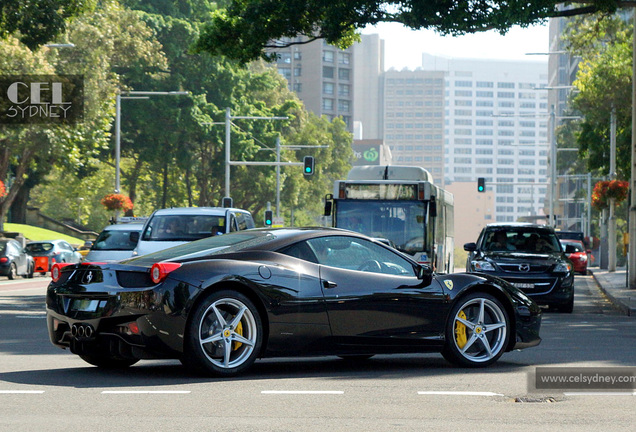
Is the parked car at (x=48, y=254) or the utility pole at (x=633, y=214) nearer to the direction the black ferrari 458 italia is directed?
the utility pole

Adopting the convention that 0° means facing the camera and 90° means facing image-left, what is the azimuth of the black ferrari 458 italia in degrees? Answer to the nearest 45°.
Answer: approximately 225°

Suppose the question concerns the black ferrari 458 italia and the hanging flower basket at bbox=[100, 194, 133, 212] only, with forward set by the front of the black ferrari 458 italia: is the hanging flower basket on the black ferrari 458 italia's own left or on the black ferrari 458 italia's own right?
on the black ferrari 458 italia's own left

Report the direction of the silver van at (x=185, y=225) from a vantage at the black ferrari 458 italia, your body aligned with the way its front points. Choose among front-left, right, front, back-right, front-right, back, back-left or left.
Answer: front-left

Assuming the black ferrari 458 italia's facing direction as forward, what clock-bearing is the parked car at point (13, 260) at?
The parked car is roughly at 10 o'clock from the black ferrari 458 italia.

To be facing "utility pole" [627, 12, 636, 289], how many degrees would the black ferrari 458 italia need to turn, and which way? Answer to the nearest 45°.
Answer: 0° — it already faces it

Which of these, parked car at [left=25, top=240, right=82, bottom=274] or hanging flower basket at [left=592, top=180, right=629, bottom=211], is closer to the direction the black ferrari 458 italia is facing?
the hanging flower basket

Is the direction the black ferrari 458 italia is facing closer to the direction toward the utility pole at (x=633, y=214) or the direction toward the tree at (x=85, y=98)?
the utility pole
